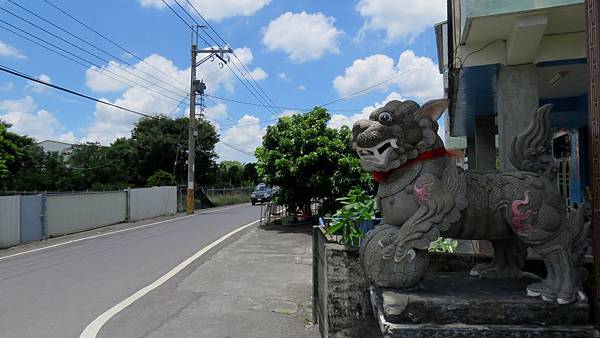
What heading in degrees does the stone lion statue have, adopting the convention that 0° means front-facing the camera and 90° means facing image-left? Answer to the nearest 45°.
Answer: approximately 90°

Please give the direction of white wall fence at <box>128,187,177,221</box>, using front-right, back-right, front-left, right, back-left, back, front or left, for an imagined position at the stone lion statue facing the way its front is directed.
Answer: front-right

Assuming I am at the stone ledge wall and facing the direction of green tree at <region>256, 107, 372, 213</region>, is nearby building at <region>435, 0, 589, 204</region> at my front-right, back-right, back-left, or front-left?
front-right

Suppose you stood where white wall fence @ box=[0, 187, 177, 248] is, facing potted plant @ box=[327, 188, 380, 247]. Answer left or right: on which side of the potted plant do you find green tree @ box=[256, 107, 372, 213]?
left

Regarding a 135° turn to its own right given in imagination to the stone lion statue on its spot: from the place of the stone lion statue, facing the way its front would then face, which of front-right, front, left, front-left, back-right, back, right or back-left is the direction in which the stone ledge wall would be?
left

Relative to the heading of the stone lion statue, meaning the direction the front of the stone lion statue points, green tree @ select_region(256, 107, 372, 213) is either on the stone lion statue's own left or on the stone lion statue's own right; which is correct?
on the stone lion statue's own right

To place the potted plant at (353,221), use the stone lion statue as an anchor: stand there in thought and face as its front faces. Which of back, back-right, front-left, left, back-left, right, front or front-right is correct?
front-right

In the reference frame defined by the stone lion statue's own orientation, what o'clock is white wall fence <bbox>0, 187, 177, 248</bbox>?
The white wall fence is roughly at 1 o'clock from the stone lion statue.
